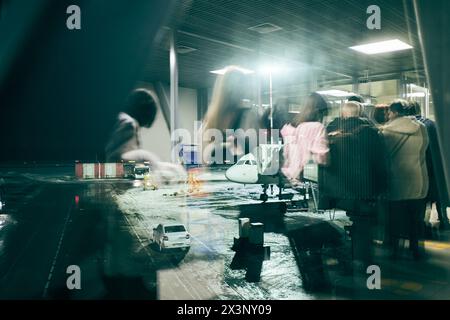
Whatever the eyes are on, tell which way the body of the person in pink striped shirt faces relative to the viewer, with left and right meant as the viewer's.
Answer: facing away from the viewer and to the right of the viewer

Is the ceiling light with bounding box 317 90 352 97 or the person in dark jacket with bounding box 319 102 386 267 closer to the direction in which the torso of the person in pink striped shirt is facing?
the ceiling light

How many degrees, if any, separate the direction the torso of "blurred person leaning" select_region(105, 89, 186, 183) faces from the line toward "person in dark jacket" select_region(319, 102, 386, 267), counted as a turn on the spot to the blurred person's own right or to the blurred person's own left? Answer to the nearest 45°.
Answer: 0° — they already face them

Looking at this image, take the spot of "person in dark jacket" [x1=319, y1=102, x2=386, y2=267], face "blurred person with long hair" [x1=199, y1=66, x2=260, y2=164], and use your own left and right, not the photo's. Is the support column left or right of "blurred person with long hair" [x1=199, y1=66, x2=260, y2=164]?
right

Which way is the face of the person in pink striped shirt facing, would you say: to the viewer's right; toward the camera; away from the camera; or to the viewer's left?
away from the camera

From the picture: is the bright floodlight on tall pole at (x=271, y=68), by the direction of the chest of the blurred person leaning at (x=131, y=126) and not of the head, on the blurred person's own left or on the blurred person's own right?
on the blurred person's own left

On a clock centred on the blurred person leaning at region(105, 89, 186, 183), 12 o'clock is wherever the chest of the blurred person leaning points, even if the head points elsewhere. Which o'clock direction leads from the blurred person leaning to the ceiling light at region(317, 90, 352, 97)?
The ceiling light is roughly at 10 o'clock from the blurred person leaning.

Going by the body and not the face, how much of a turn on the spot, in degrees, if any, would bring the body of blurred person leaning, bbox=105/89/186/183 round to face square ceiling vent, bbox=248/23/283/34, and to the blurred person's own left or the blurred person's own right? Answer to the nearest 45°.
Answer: approximately 45° to the blurred person's own left

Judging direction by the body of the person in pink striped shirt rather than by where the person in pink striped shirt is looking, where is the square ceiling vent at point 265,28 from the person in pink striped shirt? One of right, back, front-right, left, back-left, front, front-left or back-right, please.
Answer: front-left

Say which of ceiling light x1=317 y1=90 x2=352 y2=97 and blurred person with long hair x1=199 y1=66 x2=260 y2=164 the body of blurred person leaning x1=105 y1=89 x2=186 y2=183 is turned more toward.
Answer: the blurred person with long hair

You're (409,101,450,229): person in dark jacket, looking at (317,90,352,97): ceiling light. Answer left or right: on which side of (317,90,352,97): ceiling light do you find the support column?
left
